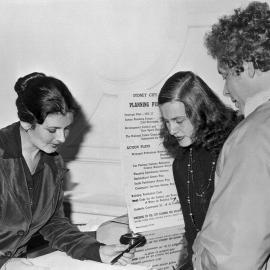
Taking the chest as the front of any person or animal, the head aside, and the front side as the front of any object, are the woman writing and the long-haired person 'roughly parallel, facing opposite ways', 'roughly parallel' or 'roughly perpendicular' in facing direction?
roughly perpendicular

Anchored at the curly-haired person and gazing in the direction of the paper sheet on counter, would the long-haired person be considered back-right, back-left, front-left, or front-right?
front-right

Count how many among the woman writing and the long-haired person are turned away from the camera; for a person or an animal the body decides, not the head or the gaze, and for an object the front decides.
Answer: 0

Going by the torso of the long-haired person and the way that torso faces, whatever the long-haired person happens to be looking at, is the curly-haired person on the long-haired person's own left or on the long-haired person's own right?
on the long-haired person's own left

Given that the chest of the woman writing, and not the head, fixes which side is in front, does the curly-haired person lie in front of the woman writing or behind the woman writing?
in front

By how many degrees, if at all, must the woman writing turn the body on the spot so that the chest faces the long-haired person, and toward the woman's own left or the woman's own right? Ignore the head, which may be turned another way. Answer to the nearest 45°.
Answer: approximately 45° to the woman's own left

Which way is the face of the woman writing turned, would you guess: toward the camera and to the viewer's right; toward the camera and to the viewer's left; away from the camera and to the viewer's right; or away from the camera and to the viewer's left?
toward the camera and to the viewer's right

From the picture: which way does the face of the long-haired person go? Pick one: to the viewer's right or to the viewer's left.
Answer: to the viewer's left
